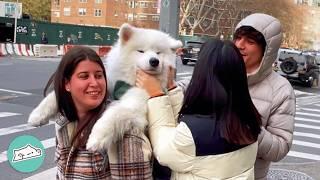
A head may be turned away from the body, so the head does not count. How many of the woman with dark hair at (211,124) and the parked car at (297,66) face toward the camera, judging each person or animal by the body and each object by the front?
0

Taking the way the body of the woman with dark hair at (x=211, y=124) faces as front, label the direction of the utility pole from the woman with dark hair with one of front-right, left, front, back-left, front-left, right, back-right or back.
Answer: front-right

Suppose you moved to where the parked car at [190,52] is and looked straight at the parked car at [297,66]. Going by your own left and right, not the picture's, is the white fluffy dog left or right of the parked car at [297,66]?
right

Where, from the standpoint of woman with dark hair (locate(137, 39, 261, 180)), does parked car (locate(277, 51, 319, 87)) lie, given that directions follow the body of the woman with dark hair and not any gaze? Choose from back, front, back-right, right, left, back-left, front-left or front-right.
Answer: front-right

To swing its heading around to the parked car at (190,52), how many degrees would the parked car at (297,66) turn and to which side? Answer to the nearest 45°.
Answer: approximately 90° to its left

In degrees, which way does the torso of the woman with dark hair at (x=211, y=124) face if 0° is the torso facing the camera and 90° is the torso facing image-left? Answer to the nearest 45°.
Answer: approximately 135°

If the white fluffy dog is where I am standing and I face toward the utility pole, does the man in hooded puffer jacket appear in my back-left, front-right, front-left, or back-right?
front-right

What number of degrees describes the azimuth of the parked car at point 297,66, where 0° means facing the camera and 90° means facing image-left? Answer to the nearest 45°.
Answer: approximately 225°

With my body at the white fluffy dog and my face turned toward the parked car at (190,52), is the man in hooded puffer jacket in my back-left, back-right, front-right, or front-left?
front-right

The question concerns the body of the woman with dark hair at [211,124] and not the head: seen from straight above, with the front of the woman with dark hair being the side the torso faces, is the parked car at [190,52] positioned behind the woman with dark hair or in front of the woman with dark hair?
in front
